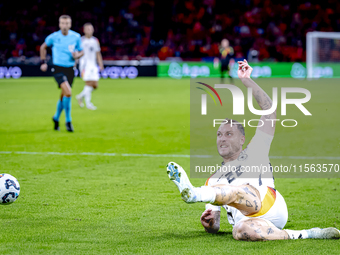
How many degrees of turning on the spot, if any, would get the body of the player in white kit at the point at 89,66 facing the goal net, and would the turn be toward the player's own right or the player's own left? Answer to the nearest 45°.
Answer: approximately 90° to the player's own left

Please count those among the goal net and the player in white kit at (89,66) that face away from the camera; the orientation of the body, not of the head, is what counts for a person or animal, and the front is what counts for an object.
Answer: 0

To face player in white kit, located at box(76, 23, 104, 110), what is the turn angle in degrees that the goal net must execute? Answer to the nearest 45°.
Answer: approximately 45° to its right

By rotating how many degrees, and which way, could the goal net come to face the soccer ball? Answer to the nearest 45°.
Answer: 0° — it already faces it

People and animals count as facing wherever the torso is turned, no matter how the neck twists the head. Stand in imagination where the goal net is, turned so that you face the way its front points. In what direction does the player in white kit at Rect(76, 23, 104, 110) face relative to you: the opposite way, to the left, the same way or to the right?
to the left

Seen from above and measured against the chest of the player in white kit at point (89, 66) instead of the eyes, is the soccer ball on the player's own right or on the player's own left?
on the player's own right

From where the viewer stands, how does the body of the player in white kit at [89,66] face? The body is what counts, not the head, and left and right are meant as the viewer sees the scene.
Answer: facing the viewer and to the right of the viewer
